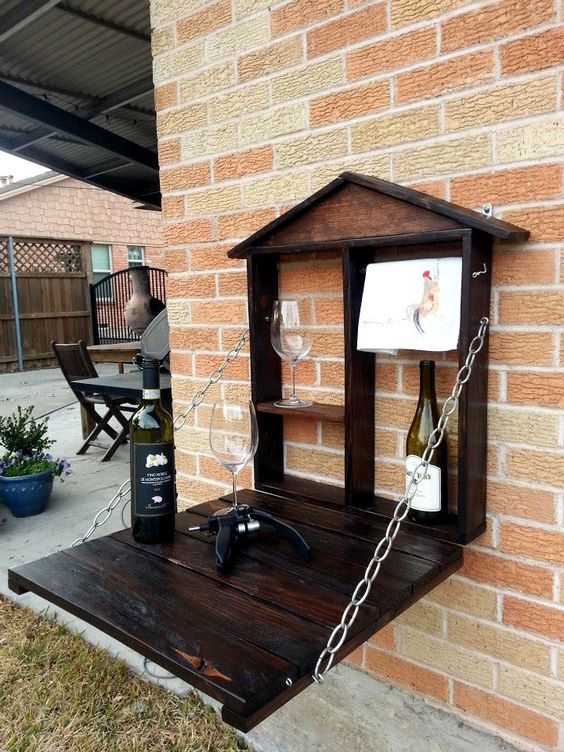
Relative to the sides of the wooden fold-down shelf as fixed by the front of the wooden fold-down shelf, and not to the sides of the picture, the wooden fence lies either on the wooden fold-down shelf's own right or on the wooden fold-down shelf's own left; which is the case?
on the wooden fold-down shelf's own right

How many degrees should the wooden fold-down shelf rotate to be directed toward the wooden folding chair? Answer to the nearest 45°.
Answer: approximately 135° to its right

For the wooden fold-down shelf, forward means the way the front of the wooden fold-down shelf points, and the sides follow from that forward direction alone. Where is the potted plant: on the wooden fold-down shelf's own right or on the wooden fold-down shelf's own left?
on the wooden fold-down shelf's own right

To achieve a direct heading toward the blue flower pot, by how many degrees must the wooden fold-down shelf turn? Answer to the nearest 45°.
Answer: approximately 90° to its right

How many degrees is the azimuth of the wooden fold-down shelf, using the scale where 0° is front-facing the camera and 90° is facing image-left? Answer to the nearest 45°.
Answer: approximately 45°

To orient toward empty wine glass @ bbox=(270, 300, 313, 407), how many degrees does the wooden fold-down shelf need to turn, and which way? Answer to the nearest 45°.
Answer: approximately 135° to its right
